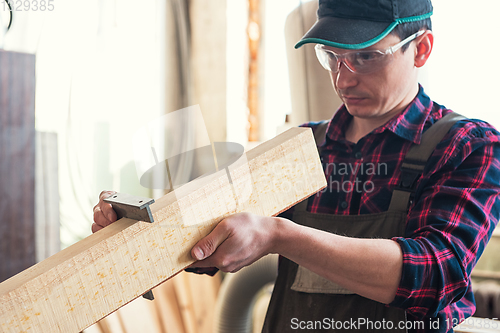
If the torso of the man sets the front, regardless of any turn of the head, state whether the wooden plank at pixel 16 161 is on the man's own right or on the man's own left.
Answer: on the man's own right

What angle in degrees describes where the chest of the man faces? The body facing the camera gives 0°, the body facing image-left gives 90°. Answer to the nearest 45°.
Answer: approximately 45°

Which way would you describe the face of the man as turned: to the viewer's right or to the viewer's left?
to the viewer's left
